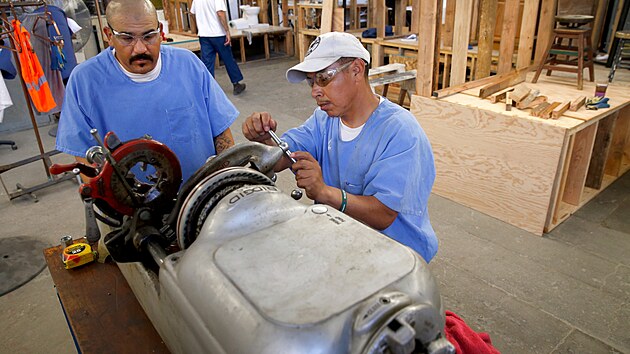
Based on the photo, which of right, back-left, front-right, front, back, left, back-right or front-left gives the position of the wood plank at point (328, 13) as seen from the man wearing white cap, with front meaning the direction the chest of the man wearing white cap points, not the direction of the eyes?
back-right

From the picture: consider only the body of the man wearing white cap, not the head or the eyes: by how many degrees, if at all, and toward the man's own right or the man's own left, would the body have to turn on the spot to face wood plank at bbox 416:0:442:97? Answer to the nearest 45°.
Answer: approximately 135° to the man's own right

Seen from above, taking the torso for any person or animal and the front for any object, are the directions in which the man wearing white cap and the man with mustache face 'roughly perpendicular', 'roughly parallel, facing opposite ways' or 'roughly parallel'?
roughly perpendicular

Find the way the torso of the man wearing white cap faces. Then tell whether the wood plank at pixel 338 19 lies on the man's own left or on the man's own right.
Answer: on the man's own right

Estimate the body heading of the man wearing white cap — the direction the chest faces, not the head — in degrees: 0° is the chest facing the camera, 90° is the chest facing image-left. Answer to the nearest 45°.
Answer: approximately 45°

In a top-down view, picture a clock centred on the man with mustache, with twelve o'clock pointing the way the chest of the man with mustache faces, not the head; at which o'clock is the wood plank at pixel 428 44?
The wood plank is roughly at 8 o'clock from the man with mustache.

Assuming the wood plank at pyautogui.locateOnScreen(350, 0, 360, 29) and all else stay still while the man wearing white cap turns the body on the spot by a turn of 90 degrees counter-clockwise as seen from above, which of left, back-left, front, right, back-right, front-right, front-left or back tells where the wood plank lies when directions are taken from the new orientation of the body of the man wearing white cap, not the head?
back-left

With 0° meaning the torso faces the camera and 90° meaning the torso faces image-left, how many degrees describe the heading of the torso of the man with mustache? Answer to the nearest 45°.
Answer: approximately 0°

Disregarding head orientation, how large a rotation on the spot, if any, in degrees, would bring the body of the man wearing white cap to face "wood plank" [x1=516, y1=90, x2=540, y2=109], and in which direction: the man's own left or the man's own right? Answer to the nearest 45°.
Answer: approximately 180°

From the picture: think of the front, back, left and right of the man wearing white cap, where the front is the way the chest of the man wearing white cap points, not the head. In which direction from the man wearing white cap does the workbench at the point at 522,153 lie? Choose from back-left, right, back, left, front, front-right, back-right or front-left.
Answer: back

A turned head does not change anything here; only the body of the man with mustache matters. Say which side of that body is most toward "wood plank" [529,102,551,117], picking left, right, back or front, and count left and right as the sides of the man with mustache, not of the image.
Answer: left

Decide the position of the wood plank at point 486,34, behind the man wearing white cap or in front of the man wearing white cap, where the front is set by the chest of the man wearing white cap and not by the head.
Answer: behind
